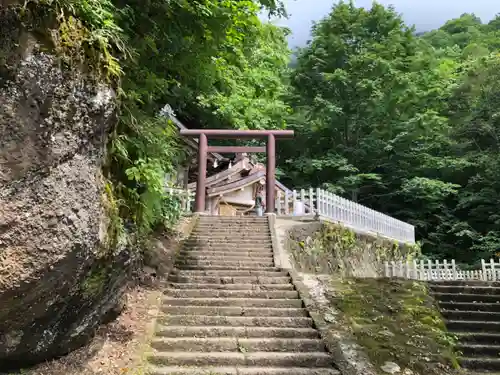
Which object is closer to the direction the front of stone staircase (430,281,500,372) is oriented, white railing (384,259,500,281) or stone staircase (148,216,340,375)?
the stone staircase

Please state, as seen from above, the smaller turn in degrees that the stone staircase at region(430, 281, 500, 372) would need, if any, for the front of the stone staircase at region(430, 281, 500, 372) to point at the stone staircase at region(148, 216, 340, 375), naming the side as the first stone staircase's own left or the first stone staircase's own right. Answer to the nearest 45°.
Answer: approximately 45° to the first stone staircase's own right

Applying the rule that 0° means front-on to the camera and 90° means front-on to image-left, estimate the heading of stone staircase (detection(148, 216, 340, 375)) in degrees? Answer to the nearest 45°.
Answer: approximately 0°

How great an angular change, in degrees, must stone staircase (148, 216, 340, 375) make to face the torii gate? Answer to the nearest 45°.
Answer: approximately 180°

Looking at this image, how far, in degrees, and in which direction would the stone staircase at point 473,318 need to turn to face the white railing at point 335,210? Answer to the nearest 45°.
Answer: approximately 135° to its right

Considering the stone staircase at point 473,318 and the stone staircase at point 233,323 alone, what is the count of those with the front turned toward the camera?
2

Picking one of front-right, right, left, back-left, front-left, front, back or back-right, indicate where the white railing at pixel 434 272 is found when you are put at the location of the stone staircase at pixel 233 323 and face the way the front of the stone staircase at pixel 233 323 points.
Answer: back-left

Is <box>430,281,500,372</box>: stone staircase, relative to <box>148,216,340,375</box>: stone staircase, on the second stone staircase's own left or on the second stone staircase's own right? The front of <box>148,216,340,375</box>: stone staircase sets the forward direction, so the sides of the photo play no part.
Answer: on the second stone staircase's own left

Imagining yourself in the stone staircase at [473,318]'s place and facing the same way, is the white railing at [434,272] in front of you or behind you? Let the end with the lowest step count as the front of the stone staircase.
behind
